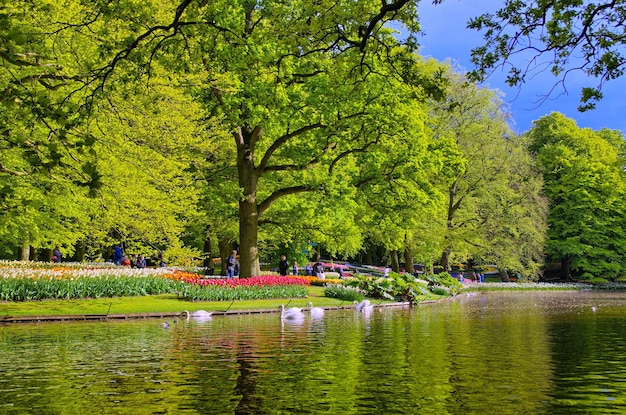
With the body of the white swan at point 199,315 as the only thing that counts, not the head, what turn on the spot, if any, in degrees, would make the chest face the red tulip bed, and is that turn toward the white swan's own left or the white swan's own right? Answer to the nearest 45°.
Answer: approximately 90° to the white swan's own right

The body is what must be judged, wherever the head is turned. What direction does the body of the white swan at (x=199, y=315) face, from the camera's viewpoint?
to the viewer's left

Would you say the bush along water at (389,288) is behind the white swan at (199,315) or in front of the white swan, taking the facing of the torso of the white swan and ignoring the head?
behind

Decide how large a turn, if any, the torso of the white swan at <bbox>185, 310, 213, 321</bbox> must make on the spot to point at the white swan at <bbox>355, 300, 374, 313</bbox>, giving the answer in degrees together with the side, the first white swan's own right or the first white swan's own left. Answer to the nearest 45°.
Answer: approximately 135° to the first white swan's own right

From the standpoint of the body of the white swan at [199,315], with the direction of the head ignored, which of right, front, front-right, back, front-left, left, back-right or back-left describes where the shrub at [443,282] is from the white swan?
back-right
